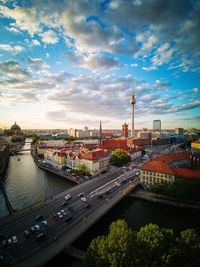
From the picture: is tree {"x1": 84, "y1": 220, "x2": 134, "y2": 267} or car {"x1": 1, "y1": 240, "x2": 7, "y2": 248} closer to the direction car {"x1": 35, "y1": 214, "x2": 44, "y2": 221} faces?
the car

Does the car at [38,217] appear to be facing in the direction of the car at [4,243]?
yes

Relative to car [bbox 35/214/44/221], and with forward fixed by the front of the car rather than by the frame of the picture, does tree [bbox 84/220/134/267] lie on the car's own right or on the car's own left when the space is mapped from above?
on the car's own left

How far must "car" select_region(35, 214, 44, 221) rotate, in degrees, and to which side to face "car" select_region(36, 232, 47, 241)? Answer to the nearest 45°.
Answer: approximately 45° to its left
